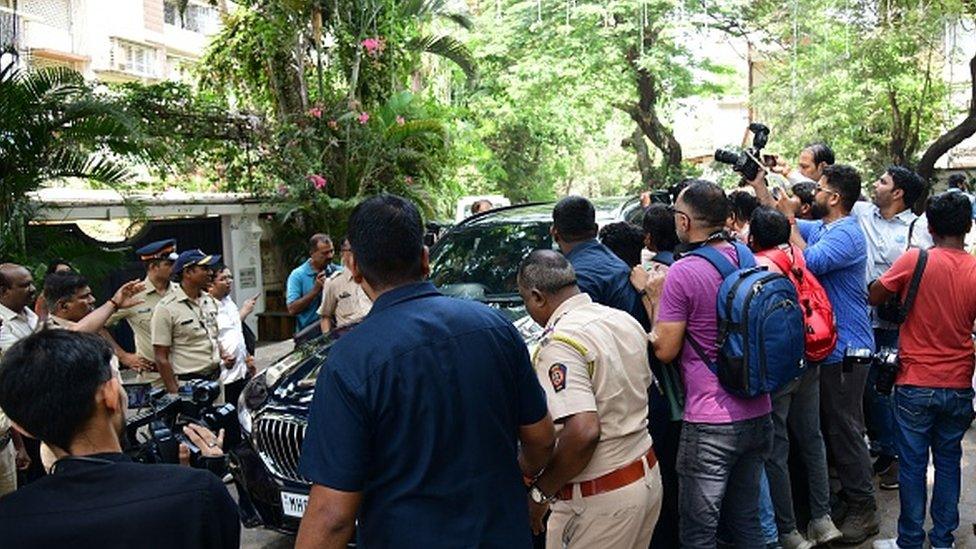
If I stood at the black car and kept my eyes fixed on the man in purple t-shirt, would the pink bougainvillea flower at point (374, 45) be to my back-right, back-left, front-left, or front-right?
back-left

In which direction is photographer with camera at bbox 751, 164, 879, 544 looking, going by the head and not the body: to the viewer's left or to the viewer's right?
to the viewer's left

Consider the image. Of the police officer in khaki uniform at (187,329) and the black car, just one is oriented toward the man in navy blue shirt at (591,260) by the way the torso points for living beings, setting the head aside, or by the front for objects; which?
the police officer in khaki uniform

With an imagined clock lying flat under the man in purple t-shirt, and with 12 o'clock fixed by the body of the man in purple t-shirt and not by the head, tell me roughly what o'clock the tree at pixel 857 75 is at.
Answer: The tree is roughly at 2 o'clock from the man in purple t-shirt.

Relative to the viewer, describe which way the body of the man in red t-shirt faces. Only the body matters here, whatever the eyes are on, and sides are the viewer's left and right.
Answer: facing away from the viewer and to the left of the viewer

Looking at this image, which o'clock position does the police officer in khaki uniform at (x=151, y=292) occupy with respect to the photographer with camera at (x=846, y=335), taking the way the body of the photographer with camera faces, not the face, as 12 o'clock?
The police officer in khaki uniform is roughly at 12 o'clock from the photographer with camera.

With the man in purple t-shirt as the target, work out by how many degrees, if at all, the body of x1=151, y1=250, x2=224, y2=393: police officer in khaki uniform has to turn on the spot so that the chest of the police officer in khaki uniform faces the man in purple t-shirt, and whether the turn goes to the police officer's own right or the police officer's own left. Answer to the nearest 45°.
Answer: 0° — they already face them

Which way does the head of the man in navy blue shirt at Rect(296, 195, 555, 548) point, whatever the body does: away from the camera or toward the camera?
away from the camera

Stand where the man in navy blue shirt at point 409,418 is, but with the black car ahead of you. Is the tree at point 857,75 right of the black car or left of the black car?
right

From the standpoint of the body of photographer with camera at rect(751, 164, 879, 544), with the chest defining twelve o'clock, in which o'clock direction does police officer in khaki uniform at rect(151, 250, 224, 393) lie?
The police officer in khaki uniform is roughly at 12 o'clock from the photographer with camera.

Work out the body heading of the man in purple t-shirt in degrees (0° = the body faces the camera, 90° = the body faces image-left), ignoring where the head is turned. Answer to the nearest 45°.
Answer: approximately 135°

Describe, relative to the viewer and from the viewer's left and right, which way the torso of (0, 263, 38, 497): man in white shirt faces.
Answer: facing to the right of the viewer
